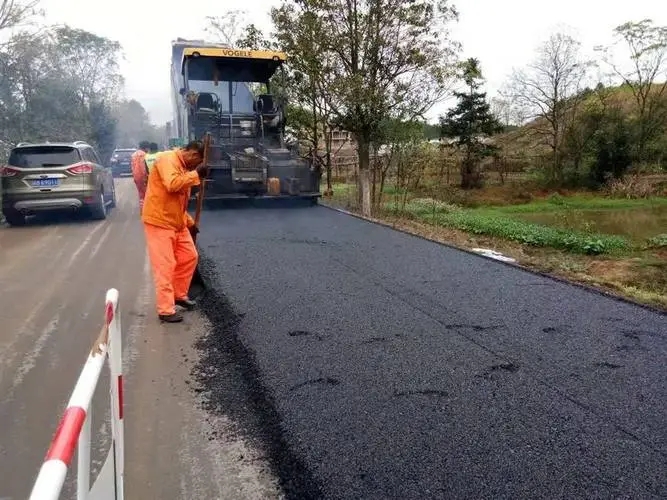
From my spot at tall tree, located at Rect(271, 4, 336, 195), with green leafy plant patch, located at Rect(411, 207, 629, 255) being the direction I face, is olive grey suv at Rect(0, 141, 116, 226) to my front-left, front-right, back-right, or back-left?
back-right

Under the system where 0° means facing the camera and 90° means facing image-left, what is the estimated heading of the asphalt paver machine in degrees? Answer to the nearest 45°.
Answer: approximately 180°

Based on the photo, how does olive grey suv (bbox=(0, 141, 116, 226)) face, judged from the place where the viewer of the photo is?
facing away from the viewer

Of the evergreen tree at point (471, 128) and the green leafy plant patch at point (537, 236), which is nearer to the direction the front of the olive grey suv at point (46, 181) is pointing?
the evergreen tree

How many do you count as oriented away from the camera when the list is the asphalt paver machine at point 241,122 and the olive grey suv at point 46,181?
2

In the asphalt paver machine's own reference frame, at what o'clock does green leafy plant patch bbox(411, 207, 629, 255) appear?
The green leafy plant patch is roughly at 3 o'clock from the asphalt paver machine.

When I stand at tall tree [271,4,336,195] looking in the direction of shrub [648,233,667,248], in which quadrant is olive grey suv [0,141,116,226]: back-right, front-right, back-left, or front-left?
back-right

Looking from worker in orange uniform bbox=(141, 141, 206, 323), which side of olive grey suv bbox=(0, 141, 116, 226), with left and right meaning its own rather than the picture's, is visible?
back

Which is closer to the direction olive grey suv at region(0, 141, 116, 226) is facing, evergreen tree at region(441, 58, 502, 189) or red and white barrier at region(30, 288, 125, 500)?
the evergreen tree
